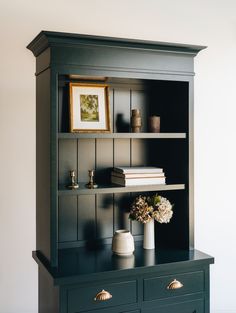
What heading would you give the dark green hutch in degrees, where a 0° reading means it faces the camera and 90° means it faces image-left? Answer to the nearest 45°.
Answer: approximately 315°
